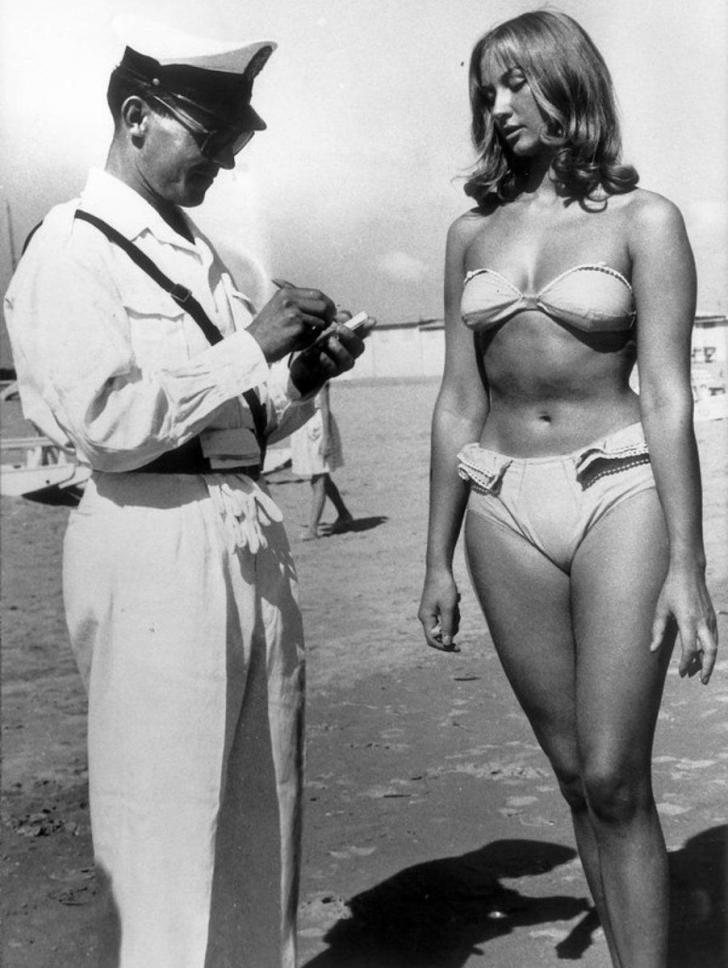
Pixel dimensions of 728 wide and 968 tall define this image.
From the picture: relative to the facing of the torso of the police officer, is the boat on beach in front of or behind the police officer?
behind

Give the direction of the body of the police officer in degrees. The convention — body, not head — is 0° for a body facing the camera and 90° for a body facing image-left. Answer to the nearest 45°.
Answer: approximately 315°

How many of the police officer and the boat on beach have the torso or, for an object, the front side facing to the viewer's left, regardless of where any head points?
0

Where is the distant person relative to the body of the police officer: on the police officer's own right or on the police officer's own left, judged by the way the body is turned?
on the police officer's own left
